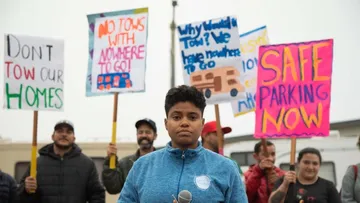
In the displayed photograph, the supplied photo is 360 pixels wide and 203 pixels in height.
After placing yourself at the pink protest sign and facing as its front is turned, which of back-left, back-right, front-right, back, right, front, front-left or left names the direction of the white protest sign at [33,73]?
right

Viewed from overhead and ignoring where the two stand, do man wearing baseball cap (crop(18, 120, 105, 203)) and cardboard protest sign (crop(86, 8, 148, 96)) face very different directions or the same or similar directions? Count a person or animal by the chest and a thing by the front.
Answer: same or similar directions

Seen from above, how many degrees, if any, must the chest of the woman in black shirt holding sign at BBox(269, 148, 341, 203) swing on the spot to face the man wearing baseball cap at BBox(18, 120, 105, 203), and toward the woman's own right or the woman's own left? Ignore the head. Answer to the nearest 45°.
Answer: approximately 90° to the woman's own right

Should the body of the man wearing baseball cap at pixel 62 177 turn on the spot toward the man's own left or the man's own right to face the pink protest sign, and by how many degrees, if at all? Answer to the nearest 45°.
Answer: approximately 90° to the man's own left

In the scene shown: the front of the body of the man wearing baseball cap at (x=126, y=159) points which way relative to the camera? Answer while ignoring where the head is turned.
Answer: toward the camera

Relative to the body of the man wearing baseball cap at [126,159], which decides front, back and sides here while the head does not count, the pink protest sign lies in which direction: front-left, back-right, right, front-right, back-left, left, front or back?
left

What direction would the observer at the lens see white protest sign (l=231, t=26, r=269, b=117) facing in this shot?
facing the viewer

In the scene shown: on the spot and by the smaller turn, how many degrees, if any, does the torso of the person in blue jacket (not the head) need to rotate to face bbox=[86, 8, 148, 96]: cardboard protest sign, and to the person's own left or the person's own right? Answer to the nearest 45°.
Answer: approximately 180°

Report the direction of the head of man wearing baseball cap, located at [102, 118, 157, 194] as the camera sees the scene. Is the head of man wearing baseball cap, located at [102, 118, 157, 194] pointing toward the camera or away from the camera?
toward the camera

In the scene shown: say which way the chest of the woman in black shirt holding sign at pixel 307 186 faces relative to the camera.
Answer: toward the camera

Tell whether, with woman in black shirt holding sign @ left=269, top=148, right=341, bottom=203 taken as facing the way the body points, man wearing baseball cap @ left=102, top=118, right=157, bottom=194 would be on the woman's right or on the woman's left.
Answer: on the woman's right

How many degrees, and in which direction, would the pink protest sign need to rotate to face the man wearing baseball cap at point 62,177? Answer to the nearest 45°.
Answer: approximately 90° to its right

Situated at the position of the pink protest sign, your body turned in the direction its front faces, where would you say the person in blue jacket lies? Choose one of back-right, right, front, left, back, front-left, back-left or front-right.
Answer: front

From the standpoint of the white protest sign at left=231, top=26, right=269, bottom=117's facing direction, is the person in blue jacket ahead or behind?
ahead

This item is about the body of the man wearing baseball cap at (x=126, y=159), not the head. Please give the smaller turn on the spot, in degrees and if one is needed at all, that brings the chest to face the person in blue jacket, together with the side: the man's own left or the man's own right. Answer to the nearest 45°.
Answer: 0° — they already face them

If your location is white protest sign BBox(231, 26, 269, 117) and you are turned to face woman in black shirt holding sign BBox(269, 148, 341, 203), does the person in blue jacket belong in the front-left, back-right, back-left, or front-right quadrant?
front-right

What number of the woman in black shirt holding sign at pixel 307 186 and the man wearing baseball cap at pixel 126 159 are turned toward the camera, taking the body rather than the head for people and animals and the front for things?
2
